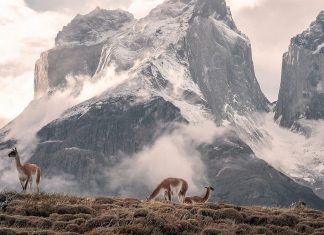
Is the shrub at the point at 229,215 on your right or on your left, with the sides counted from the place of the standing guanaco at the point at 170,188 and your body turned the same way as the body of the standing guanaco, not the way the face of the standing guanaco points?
on your left

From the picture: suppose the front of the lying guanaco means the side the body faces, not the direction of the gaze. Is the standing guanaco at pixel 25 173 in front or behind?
behind

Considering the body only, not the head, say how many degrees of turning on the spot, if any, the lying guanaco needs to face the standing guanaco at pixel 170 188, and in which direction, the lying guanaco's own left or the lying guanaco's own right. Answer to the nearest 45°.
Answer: approximately 135° to the lying guanaco's own right

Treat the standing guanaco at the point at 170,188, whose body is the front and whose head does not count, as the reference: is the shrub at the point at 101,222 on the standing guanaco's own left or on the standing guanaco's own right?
on the standing guanaco's own left

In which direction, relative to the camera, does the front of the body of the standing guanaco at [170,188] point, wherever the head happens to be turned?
to the viewer's left

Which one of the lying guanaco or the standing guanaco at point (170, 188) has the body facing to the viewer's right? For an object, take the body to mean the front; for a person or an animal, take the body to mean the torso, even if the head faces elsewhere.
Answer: the lying guanaco

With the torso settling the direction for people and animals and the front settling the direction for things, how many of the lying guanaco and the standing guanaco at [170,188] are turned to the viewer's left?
1

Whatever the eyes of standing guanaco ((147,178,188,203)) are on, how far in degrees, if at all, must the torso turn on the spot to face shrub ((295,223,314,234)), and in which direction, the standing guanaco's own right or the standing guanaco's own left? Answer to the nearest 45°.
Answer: approximately 135° to the standing guanaco's own left

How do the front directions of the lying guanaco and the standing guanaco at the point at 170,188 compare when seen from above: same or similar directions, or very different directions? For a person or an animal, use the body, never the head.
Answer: very different directions

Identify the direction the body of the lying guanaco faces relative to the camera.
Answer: to the viewer's right
